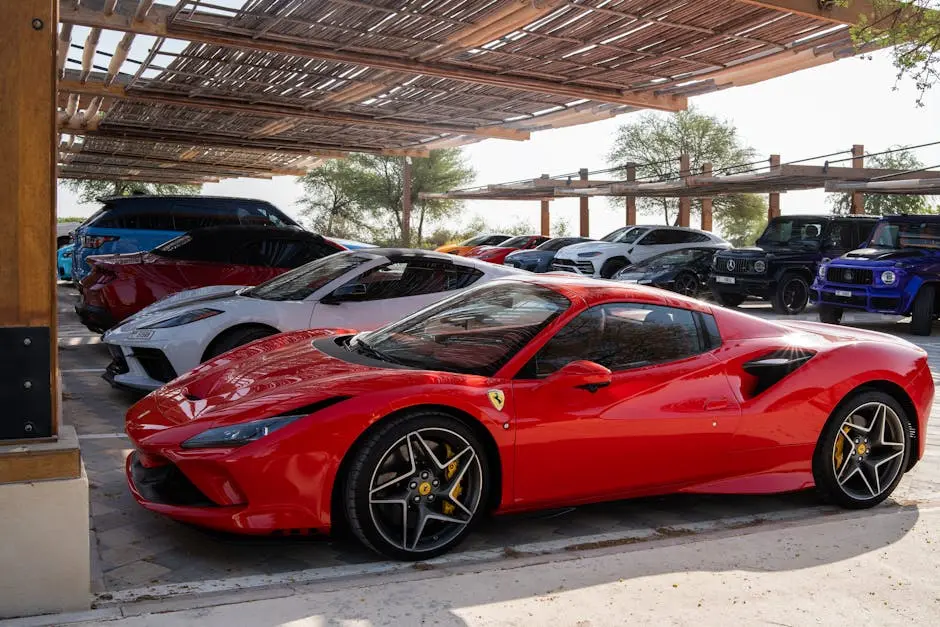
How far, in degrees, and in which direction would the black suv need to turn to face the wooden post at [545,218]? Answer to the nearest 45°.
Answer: approximately 90° to its right

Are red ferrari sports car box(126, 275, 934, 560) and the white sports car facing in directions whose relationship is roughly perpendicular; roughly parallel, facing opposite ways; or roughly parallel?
roughly parallel

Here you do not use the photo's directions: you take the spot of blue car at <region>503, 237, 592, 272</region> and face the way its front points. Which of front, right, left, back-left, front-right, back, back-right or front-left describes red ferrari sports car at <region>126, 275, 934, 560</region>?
front-left

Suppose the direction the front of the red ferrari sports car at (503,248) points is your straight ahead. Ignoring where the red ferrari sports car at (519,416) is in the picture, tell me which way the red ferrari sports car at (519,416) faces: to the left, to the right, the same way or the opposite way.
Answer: the same way

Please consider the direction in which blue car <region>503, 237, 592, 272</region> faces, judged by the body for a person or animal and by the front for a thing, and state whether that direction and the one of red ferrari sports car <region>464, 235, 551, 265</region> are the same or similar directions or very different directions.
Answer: same or similar directions

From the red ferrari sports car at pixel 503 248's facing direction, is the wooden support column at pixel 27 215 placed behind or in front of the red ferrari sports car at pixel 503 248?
in front

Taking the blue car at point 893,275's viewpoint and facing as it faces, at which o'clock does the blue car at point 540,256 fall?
the blue car at point 540,256 is roughly at 3 o'clock from the blue car at point 893,275.

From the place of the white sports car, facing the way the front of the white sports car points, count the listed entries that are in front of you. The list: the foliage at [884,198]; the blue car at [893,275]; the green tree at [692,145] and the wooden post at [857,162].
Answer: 0

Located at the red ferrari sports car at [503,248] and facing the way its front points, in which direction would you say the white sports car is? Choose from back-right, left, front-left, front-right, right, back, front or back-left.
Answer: front-left

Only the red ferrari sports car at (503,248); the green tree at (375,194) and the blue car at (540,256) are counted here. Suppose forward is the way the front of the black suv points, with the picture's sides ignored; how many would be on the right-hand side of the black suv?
3

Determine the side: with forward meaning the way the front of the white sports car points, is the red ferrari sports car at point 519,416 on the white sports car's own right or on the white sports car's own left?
on the white sports car's own left

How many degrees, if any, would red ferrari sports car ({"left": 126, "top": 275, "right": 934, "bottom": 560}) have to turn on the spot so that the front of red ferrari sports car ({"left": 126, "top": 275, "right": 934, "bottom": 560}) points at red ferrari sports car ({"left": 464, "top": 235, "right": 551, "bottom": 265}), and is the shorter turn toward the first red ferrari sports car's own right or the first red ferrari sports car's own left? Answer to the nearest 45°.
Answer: approximately 135° to the first red ferrari sports car's own right

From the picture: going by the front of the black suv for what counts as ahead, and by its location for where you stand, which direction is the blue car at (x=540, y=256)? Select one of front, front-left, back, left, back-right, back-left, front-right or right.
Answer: right

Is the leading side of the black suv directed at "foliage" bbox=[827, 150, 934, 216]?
no

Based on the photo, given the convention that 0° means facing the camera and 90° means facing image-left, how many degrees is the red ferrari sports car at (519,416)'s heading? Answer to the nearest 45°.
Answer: approximately 45°

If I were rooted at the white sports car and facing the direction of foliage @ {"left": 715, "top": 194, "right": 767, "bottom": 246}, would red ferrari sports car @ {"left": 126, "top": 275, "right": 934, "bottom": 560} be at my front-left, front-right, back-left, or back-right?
back-right

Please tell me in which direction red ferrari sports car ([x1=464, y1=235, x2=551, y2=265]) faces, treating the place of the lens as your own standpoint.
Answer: facing the viewer and to the left of the viewer
